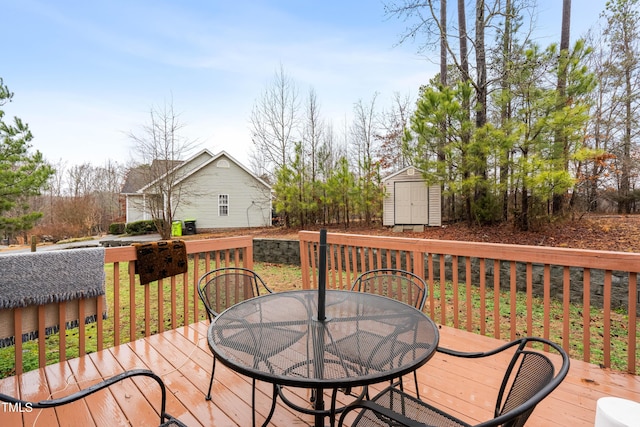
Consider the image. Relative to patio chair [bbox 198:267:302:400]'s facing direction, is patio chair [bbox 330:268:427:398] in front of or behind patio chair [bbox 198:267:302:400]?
in front

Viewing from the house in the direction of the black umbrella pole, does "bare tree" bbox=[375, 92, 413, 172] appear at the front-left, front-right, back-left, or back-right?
front-left

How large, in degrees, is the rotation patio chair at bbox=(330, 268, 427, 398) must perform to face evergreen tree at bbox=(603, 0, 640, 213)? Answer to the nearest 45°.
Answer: approximately 180°

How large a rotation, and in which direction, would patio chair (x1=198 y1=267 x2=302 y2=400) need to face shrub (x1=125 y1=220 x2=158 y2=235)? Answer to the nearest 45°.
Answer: approximately 135° to its left

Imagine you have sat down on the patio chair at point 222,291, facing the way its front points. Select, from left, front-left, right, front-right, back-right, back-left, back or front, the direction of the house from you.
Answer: back-left

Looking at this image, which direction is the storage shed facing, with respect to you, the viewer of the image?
facing the viewer

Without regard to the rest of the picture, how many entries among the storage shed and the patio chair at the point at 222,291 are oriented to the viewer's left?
0

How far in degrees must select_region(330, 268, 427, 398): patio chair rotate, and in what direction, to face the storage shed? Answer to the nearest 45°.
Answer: approximately 135° to its right

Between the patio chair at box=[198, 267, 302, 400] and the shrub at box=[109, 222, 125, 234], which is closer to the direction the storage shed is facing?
the patio chair

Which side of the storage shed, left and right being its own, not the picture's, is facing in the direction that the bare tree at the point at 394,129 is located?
back

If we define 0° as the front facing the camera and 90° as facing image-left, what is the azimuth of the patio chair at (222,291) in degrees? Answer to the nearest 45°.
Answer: approximately 315°

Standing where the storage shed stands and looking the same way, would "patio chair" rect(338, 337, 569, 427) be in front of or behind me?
in front

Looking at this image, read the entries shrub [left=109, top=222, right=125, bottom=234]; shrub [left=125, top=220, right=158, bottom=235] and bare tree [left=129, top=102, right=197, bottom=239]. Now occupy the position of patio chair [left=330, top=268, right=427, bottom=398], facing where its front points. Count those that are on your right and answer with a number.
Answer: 3

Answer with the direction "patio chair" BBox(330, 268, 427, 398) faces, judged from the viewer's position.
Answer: facing the viewer and to the left of the viewer

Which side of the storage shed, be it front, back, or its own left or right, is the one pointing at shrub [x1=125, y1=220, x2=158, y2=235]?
right

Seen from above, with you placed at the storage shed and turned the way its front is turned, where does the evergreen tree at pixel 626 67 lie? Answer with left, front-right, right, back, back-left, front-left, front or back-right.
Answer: left

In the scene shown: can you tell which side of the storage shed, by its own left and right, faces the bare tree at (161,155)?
right

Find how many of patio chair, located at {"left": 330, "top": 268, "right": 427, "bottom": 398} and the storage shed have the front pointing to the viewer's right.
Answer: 0
